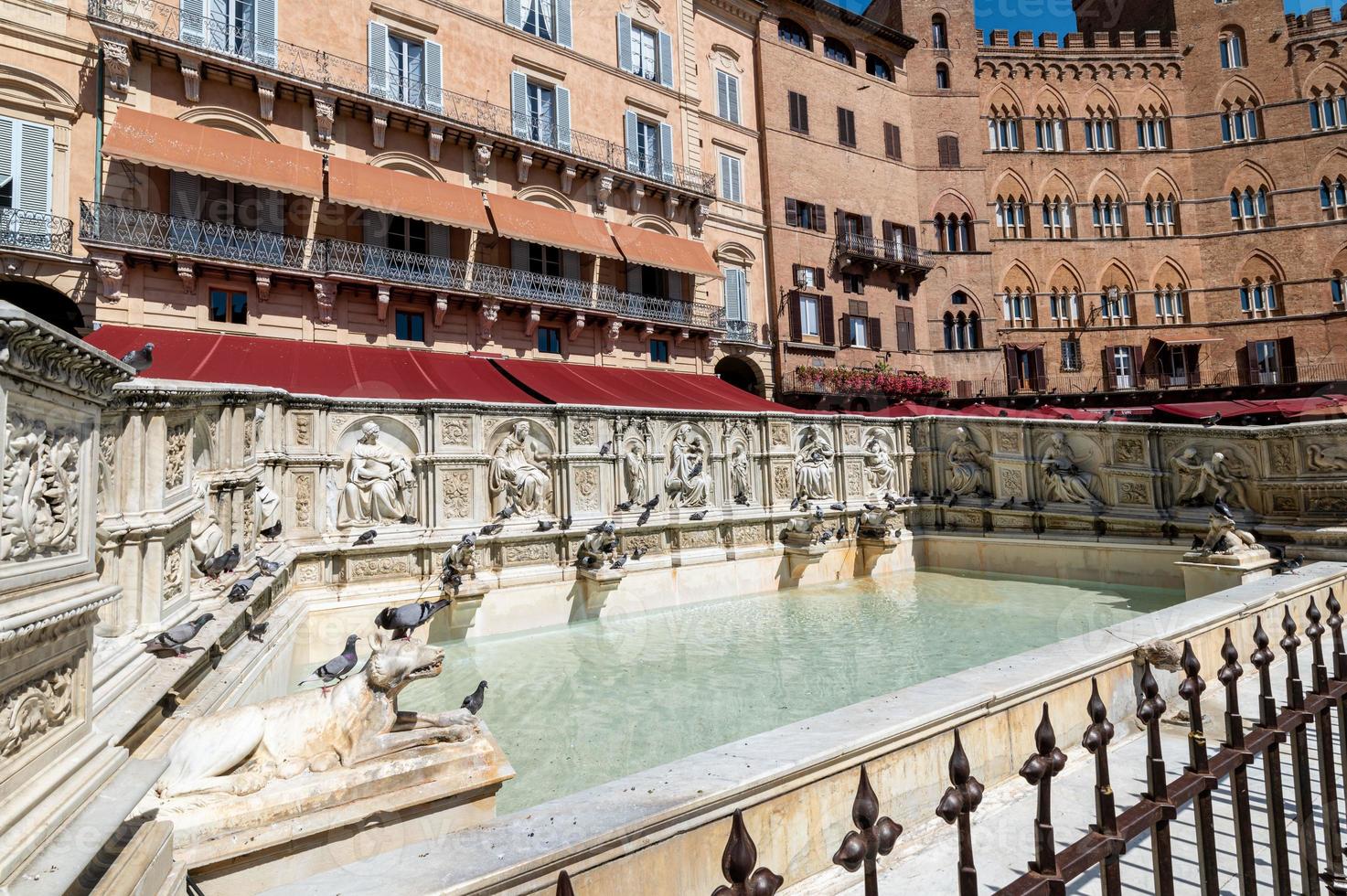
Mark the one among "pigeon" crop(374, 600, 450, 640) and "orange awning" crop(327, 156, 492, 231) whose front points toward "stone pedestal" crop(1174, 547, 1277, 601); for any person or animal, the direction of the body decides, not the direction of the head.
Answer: the orange awning

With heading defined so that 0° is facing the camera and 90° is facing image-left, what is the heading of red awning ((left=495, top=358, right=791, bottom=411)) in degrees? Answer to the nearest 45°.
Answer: approximately 315°

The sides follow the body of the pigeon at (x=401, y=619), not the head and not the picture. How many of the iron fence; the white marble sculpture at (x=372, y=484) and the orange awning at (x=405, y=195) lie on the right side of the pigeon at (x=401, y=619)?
2

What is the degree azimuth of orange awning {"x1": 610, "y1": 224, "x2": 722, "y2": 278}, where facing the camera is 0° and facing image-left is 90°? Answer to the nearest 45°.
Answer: approximately 315°

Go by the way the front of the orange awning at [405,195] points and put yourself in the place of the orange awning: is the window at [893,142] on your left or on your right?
on your left

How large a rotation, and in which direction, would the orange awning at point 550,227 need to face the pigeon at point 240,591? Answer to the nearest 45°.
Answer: approximately 45° to its right

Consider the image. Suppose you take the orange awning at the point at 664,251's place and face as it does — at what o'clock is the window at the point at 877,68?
The window is roughly at 9 o'clock from the orange awning.

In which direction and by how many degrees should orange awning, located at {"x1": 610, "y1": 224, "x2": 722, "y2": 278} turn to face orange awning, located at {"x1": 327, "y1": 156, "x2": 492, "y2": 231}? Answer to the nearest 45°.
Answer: approximately 90° to its right

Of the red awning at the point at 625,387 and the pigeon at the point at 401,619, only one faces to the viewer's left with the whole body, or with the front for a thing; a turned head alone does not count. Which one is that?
the pigeon

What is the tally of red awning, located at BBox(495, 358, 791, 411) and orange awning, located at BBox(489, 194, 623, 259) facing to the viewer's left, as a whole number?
0

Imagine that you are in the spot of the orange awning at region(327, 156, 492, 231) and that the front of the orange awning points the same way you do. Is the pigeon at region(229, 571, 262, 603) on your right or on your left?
on your right

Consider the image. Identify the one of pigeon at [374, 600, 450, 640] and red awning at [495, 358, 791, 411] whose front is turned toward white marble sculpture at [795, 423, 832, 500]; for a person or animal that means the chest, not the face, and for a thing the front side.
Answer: the red awning

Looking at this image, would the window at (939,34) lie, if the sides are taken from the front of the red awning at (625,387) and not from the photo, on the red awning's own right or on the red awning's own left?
on the red awning's own left

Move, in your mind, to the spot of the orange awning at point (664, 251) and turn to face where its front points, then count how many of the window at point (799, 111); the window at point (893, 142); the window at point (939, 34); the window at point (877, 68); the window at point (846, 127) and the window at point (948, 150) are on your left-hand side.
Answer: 6
